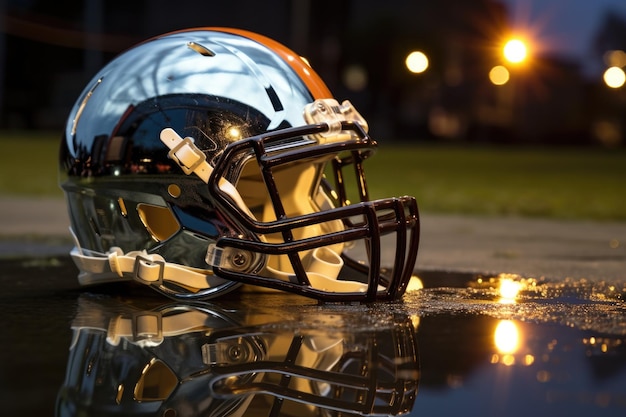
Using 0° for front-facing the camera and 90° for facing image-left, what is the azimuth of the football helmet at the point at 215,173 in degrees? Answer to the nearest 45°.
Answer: approximately 315°
